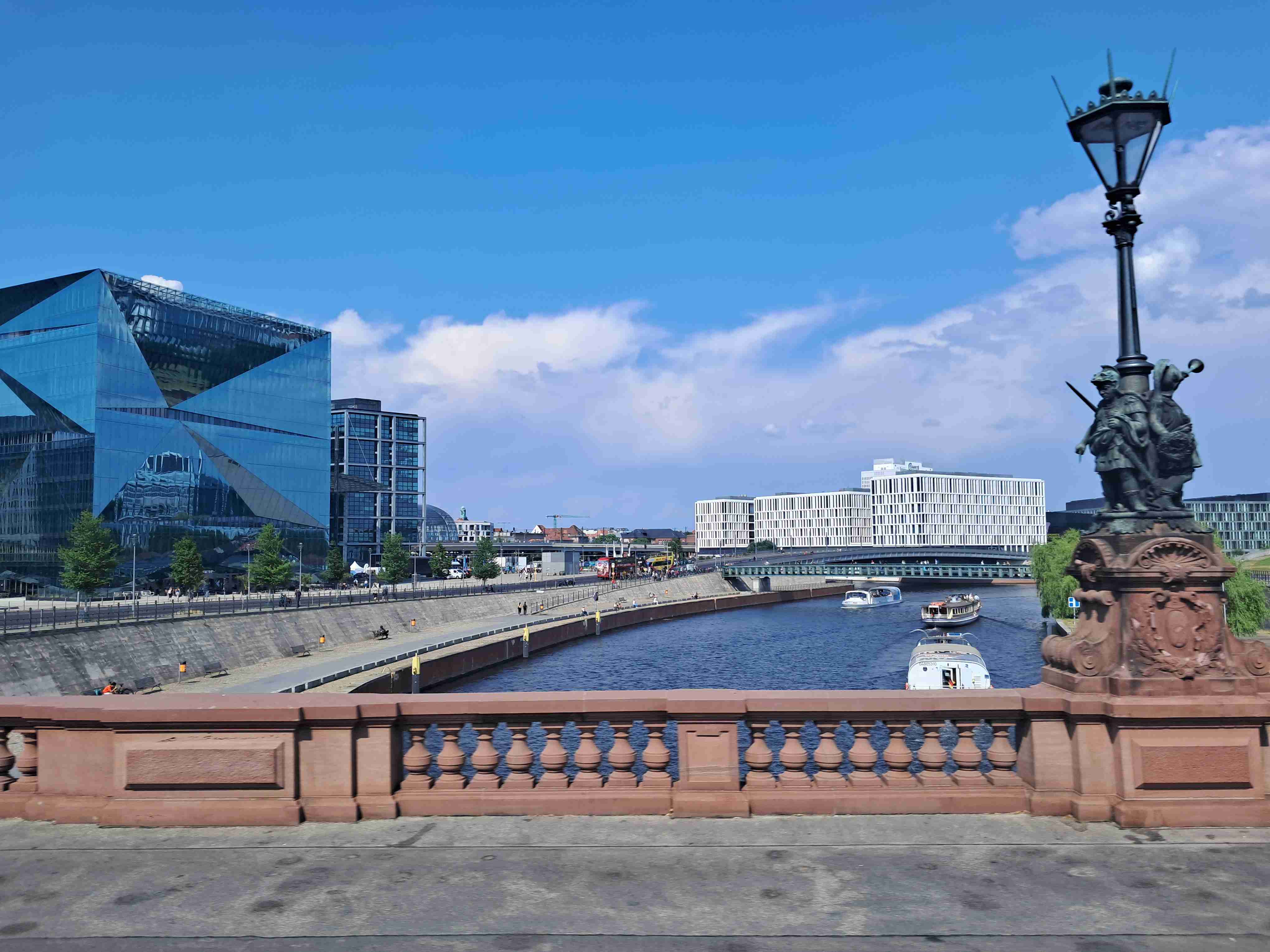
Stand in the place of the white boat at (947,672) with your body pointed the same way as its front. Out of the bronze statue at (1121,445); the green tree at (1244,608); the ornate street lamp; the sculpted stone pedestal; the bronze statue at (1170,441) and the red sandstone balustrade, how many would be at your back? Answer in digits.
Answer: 5

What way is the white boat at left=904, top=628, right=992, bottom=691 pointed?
away from the camera

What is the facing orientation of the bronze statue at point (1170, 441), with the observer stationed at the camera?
facing to the right of the viewer

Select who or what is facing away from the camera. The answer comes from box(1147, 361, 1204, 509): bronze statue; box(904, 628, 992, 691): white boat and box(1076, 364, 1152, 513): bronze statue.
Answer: the white boat

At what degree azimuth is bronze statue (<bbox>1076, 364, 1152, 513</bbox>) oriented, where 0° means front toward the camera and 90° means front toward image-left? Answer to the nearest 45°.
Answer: approximately 45°

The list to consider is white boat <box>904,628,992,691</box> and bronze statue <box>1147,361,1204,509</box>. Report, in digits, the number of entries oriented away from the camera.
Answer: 1

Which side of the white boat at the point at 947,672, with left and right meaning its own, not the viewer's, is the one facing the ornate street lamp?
back

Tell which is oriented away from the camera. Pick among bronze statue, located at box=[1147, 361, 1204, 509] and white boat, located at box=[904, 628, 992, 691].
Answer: the white boat

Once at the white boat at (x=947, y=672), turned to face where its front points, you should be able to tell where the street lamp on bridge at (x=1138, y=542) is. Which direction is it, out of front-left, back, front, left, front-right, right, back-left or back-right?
back

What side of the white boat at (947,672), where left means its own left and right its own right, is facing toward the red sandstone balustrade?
back
